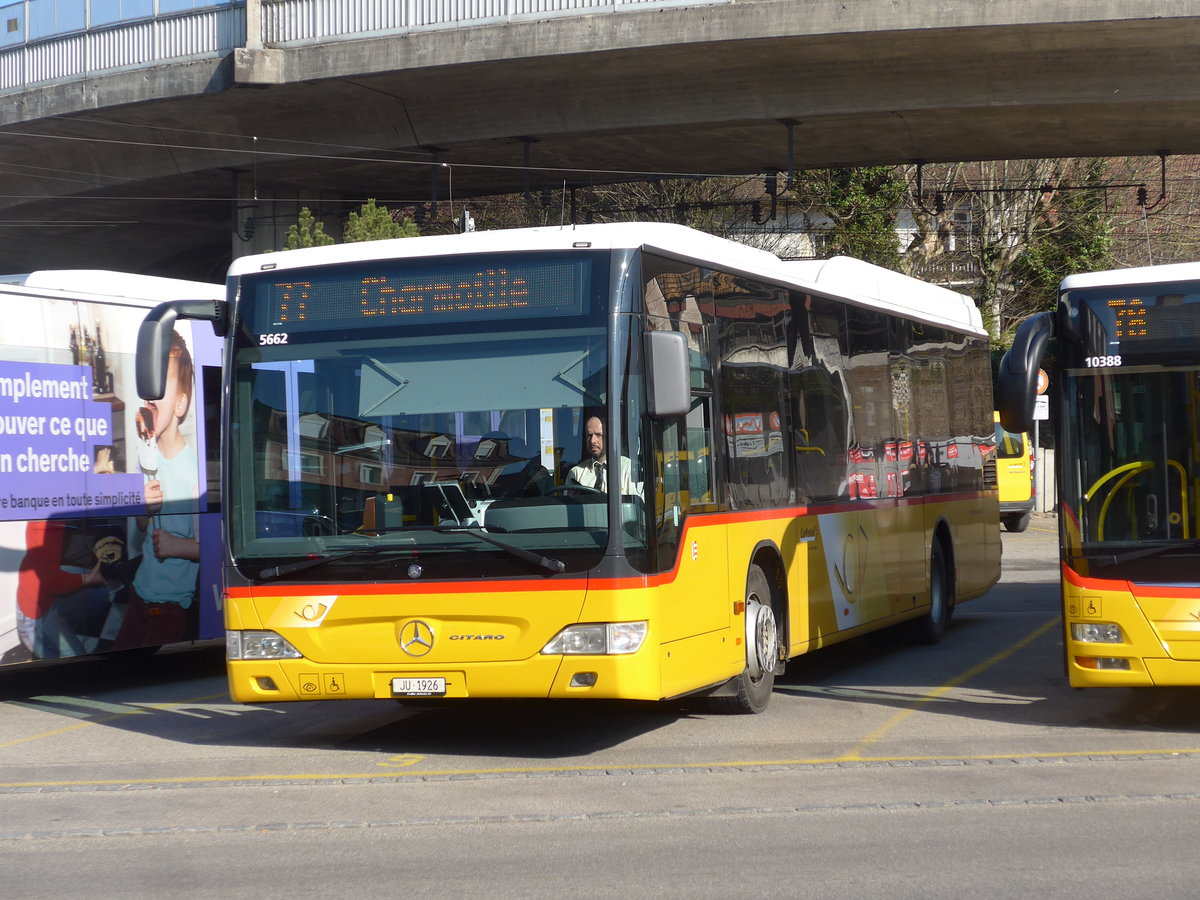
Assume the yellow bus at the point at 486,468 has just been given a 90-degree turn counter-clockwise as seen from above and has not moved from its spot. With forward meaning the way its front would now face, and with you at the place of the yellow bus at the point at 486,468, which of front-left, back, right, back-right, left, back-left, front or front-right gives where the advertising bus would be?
back

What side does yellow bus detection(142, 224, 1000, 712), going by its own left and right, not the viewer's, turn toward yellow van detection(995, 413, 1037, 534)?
back

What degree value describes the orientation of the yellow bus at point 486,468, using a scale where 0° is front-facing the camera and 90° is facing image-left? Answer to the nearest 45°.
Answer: approximately 45°

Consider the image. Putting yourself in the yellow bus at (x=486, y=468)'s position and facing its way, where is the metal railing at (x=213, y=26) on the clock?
The metal railing is roughly at 4 o'clock from the yellow bus.

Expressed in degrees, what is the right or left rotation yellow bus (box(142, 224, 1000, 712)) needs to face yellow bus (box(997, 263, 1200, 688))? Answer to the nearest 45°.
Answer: approximately 135° to its left

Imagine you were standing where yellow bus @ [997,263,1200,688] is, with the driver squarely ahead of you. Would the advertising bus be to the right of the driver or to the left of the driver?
right
